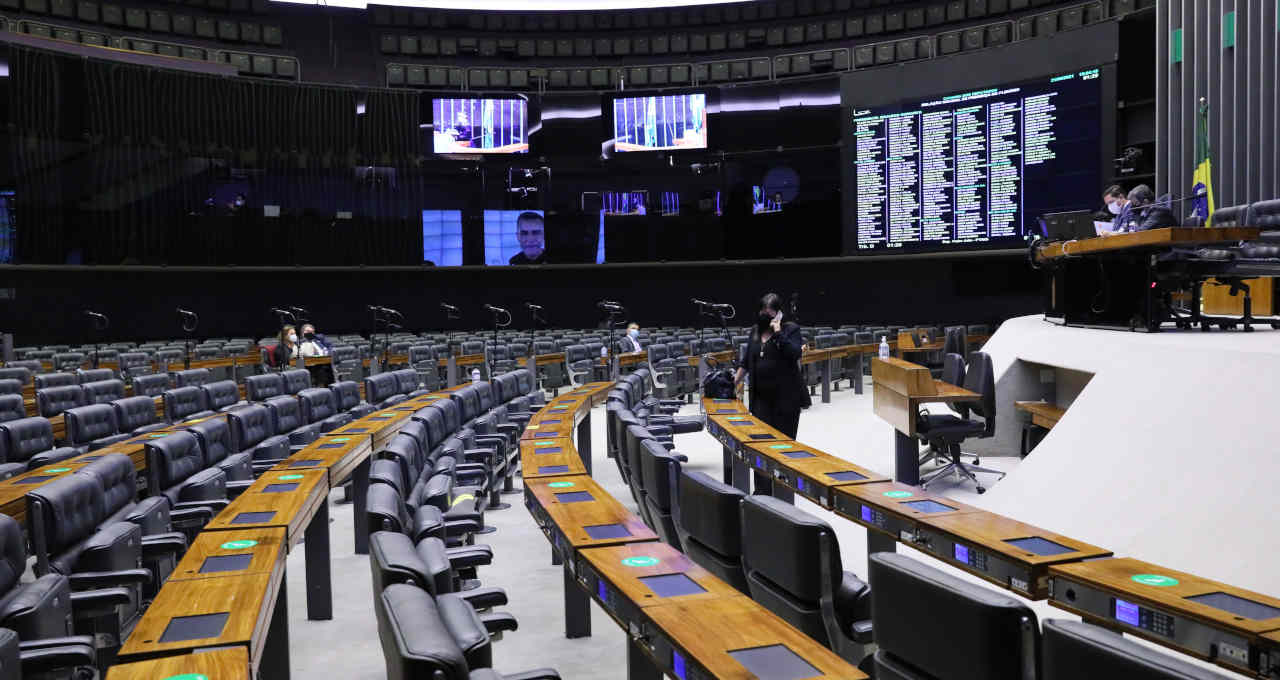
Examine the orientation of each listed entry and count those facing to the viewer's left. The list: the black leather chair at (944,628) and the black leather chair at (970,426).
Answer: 1

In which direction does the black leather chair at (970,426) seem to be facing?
to the viewer's left

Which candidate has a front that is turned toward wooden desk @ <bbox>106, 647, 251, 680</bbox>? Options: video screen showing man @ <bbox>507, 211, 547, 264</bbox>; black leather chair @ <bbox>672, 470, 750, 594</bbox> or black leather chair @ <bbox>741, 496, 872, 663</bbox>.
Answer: the video screen showing man

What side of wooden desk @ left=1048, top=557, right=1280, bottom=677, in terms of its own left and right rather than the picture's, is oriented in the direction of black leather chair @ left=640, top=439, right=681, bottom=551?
right

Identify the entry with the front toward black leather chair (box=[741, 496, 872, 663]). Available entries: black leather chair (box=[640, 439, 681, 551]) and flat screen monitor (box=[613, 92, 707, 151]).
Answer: the flat screen monitor

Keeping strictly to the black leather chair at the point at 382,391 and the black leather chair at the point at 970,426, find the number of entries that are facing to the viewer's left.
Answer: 1

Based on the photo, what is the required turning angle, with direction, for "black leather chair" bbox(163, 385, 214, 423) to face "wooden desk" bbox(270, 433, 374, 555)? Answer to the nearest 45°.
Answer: approximately 45° to its right

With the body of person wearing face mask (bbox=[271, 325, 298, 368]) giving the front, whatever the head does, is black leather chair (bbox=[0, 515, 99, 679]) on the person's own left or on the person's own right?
on the person's own right
